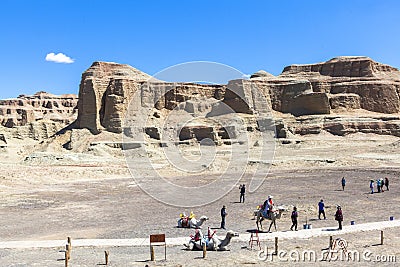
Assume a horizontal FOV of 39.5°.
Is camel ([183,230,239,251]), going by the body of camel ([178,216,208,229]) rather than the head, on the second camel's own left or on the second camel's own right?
on the second camel's own right

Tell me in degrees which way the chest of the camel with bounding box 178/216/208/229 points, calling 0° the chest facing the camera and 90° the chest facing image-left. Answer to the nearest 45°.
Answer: approximately 270°

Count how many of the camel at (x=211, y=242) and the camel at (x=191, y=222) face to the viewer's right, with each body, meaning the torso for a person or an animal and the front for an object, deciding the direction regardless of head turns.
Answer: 2

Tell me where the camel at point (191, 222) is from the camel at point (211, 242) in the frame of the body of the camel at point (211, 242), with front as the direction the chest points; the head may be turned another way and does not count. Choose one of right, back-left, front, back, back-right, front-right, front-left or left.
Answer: left

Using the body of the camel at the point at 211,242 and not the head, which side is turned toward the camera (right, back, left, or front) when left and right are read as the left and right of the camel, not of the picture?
right

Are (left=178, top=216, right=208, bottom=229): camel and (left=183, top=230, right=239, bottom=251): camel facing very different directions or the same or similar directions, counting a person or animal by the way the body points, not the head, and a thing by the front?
same or similar directions
